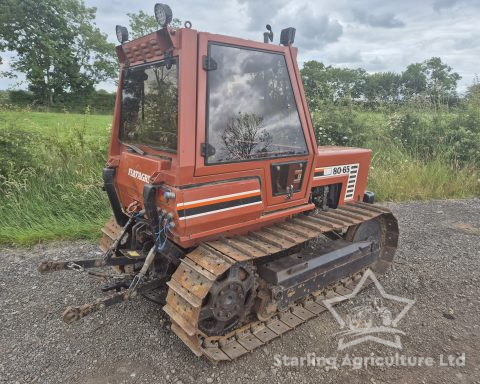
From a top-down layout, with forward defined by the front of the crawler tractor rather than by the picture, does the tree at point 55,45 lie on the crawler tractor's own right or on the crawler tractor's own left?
on the crawler tractor's own left

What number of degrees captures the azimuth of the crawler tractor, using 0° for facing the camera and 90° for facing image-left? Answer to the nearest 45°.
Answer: approximately 225°
